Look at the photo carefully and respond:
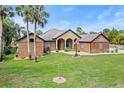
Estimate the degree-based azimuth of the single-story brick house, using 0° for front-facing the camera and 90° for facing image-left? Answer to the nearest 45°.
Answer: approximately 0°

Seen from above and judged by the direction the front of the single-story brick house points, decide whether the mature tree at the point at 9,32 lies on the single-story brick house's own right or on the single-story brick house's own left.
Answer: on the single-story brick house's own right

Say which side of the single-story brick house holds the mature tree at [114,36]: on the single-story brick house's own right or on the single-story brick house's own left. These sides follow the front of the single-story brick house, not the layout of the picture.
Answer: on the single-story brick house's own left
